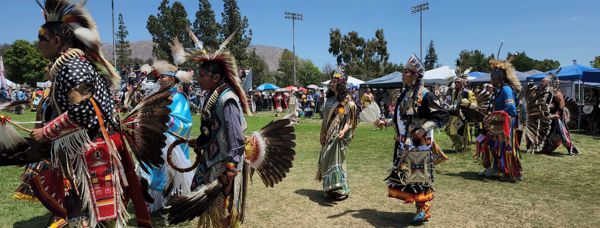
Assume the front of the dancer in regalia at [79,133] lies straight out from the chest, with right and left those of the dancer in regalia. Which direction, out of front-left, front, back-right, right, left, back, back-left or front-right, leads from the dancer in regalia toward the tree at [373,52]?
back-right

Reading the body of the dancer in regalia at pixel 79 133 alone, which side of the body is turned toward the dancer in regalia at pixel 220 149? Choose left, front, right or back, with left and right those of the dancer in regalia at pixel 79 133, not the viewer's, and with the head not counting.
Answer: back

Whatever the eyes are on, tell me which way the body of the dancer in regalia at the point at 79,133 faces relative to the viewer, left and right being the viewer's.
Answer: facing to the left of the viewer

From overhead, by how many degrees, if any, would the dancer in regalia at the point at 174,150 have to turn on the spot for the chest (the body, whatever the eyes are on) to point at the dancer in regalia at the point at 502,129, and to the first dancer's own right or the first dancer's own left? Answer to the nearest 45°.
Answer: approximately 180°

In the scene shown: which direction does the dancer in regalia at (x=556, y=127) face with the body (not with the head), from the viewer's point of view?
to the viewer's left

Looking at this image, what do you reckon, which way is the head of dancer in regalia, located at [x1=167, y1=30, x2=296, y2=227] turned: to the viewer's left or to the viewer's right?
to the viewer's left

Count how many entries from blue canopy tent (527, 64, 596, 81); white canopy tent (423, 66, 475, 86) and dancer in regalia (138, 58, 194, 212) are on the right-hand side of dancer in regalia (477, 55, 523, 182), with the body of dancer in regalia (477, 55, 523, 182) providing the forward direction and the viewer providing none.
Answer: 2

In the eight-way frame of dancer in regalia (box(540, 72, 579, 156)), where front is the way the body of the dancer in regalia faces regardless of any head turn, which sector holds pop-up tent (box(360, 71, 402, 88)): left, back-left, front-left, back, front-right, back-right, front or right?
front-right

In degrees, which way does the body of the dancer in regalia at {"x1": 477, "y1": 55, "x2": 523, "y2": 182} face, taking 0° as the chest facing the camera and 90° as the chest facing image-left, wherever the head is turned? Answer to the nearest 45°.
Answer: approximately 90°

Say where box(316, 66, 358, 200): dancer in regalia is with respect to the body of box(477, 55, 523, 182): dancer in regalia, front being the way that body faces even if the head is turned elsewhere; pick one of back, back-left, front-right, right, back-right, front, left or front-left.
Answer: front-left

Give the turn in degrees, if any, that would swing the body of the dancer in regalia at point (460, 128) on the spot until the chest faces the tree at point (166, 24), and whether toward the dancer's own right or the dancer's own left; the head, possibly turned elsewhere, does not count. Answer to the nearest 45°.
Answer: approximately 90° to the dancer's own right
